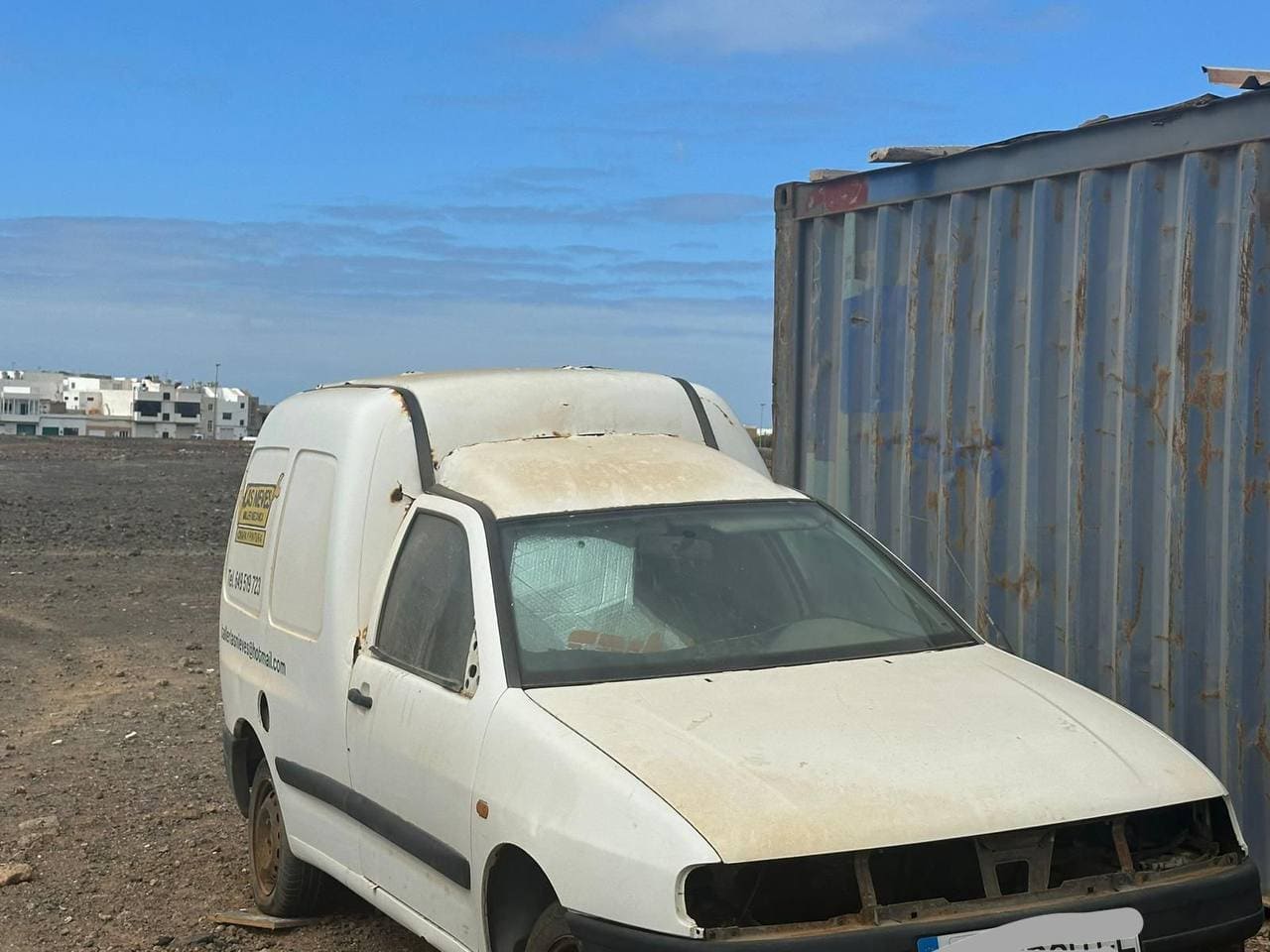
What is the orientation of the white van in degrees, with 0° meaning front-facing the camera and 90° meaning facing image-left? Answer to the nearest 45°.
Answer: approximately 315°

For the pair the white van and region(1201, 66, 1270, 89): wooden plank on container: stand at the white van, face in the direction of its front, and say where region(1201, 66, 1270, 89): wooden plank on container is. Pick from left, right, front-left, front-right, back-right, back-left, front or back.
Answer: left

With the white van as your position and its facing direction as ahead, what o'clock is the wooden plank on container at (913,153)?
The wooden plank on container is roughly at 8 o'clock from the white van.
